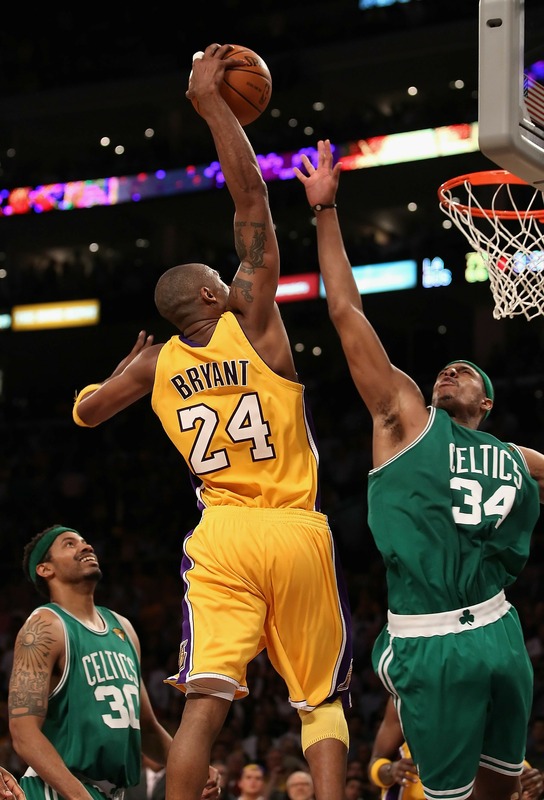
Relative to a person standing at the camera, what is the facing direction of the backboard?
facing away from the viewer and to the left of the viewer

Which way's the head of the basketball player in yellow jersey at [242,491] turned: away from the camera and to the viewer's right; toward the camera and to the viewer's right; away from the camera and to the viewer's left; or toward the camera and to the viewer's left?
away from the camera and to the viewer's right

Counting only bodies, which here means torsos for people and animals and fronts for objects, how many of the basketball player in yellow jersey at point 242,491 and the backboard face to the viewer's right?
0

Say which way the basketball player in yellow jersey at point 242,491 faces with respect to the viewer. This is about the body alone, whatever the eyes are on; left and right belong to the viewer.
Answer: facing away from the viewer
